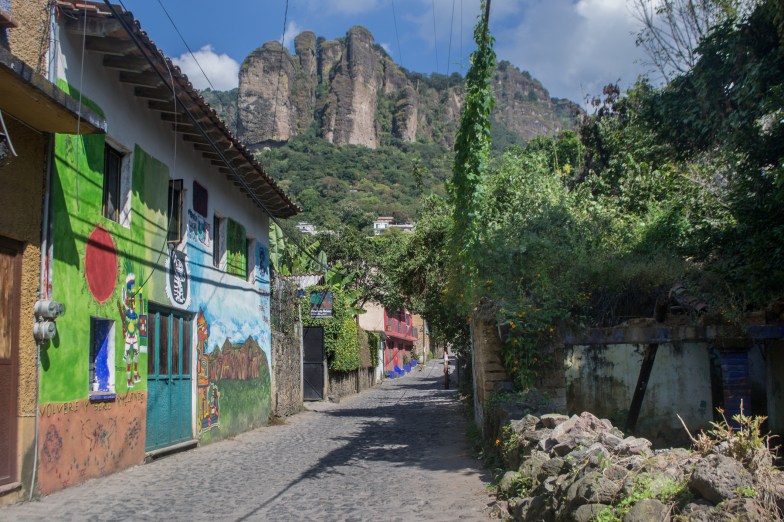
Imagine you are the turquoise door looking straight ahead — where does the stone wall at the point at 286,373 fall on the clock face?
The stone wall is roughly at 8 o'clock from the turquoise door.

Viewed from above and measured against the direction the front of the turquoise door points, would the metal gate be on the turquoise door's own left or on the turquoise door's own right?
on the turquoise door's own left

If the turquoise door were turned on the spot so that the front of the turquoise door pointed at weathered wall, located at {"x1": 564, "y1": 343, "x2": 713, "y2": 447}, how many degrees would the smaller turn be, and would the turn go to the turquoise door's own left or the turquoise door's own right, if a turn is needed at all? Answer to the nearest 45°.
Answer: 0° — it already faces it

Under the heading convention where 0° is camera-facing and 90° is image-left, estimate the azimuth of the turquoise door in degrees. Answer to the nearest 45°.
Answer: approximately 315°
